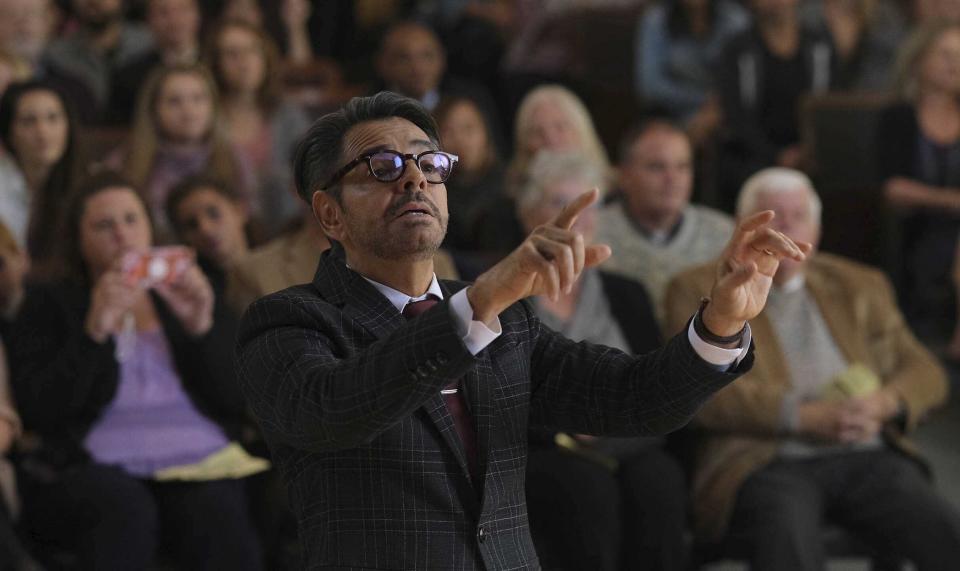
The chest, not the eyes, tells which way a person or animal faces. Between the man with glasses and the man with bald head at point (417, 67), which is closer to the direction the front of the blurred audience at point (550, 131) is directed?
the man with glasses

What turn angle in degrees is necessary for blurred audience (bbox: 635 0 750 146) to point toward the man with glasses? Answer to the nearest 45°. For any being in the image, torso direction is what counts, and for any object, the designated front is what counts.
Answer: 0° — they already face them

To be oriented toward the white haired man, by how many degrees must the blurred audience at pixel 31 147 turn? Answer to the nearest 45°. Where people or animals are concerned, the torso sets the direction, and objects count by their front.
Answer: approximately 45° to their left

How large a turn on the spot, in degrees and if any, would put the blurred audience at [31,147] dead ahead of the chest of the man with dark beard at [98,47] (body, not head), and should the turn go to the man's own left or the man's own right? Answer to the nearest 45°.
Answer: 0° — they already face them

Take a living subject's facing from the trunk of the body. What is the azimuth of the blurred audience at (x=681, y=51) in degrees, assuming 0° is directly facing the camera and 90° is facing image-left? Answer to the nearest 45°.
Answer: approximately 0°

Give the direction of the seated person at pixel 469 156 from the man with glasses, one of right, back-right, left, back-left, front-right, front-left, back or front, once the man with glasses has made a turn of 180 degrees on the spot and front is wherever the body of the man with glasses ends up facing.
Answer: front-right

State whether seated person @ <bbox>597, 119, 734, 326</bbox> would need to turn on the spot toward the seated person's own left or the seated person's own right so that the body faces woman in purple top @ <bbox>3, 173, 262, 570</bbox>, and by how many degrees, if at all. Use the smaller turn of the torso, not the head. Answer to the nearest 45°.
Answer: approximately 45° to the seated person's own right

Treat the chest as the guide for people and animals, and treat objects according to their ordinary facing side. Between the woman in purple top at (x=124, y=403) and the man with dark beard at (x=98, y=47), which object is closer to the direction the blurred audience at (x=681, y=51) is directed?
the woman in purple top
